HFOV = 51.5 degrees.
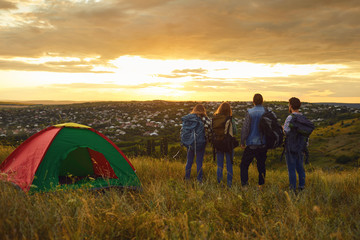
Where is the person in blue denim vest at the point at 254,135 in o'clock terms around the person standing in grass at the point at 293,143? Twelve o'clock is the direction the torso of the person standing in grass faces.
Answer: The person in blue denim vest is roughly at 10 o'clock from the person standing in grass.

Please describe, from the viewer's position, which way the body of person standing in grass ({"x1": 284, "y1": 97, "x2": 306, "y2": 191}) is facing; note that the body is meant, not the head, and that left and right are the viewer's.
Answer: facing away from the viewer and to the left of the viewer

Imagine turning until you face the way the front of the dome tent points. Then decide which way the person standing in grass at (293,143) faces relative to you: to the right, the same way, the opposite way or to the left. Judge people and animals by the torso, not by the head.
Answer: the opposite way

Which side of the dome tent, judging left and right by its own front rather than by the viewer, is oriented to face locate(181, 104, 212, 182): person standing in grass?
left

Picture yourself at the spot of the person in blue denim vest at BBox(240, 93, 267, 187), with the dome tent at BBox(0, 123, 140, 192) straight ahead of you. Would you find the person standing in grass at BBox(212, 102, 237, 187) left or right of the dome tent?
right

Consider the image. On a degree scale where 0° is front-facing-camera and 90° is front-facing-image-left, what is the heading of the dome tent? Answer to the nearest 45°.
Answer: approximately 0°

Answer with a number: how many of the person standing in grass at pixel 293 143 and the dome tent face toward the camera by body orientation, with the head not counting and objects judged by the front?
1

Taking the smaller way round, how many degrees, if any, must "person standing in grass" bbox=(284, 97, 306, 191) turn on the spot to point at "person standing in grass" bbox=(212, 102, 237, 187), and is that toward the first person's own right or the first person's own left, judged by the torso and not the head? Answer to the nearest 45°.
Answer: approximately 45° to the first person's own left

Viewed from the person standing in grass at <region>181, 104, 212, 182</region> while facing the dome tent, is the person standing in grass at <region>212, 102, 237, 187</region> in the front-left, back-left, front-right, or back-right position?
back-left

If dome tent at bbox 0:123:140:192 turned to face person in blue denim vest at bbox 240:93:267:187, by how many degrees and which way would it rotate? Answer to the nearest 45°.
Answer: approximately 90° to its left

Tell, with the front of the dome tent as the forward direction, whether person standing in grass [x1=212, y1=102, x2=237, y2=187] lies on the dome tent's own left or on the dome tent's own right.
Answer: on the dome tent's own left
